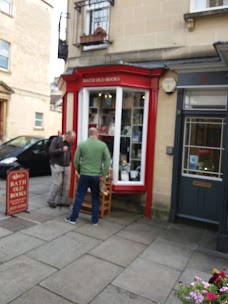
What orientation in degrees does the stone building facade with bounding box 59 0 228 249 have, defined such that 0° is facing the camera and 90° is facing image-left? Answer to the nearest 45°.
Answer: approximately 0°

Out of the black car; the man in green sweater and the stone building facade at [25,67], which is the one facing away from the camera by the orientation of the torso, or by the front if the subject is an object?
the man in green sweater

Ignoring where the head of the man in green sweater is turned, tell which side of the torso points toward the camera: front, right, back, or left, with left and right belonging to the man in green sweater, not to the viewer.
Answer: back

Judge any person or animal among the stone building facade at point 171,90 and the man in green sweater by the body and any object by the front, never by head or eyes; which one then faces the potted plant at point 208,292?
the stone building facade

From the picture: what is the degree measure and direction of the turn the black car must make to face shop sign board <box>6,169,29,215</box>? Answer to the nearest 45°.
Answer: approximately 45° to its left

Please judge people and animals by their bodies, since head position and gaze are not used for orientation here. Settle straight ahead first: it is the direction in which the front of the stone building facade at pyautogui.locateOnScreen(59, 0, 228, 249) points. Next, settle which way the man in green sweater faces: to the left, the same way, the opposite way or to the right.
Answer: the opposite way

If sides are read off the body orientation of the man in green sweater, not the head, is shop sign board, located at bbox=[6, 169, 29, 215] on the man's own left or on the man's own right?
on the man's own left

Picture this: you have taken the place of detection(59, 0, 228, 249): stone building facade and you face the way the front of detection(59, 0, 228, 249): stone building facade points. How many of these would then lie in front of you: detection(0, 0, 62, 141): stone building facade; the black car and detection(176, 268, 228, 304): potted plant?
1

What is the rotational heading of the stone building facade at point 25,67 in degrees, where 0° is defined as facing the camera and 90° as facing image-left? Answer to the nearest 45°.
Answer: approximately 315°
